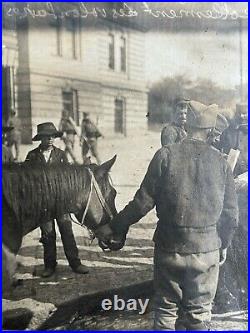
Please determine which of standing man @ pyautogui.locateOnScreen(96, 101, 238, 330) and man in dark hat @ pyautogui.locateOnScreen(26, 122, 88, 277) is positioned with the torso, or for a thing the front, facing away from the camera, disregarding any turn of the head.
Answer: the standing man

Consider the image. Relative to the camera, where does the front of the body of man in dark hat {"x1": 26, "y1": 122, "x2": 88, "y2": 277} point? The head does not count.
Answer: toward the camera

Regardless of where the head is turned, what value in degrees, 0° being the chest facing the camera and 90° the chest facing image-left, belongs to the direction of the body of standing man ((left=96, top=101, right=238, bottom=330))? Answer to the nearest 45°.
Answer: approximately 180°

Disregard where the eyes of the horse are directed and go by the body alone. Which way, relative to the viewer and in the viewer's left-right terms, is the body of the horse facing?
facing to the right of the viewer

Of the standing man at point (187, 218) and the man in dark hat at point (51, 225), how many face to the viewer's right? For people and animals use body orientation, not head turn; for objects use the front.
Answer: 0
